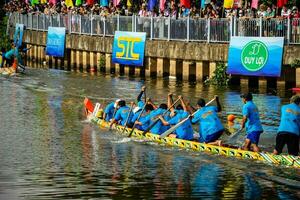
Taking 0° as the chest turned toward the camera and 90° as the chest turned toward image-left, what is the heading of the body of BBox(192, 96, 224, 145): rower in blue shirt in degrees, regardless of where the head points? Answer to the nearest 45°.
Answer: approximately 135°

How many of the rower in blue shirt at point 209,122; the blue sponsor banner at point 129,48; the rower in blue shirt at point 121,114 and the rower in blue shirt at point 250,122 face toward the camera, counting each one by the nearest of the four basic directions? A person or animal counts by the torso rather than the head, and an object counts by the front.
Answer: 1

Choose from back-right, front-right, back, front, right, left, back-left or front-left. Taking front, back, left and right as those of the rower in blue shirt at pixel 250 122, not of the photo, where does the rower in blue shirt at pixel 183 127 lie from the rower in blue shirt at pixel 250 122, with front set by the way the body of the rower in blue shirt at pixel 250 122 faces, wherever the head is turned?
front

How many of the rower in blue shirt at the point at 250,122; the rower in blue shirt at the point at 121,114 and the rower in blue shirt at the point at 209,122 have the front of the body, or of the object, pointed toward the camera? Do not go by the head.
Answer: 0

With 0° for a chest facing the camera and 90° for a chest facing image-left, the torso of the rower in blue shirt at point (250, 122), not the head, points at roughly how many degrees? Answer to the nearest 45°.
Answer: approximately 135°

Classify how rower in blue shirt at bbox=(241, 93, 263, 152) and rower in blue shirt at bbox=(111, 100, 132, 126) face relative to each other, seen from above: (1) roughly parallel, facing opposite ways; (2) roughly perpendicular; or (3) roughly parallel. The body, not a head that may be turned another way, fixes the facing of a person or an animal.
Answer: roughly parallel

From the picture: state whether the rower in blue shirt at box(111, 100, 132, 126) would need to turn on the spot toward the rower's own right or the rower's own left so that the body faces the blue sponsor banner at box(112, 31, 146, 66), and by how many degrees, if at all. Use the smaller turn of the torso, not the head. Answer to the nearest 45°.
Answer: approximately 45° to the rower's own right

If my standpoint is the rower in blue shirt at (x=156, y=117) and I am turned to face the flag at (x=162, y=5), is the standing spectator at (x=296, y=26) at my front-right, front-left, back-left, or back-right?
front-right

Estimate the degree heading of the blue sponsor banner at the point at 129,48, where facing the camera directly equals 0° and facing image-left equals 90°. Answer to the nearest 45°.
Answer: approximately 0°

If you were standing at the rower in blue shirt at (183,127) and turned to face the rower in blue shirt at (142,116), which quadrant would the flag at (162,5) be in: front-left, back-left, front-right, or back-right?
front-right

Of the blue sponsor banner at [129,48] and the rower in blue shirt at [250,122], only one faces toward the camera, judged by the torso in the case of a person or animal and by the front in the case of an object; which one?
the blue sponsor banner

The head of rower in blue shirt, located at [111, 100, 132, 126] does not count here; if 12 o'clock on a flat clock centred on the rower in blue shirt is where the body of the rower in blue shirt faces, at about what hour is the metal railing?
The metal railing is roughly at 2 o'clock from the rower in blue shirt.

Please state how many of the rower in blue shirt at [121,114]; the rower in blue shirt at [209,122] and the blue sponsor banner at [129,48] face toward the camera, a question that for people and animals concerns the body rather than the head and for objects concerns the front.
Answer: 1

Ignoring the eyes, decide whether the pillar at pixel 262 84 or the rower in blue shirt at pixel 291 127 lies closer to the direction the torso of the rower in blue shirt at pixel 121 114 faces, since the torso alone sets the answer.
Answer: the pillar

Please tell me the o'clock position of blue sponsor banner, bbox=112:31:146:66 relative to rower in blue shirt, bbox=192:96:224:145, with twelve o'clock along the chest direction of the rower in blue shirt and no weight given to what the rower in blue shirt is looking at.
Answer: The blue sponsor banner is roughly at 1 o'clock from the rower in blue shirt.

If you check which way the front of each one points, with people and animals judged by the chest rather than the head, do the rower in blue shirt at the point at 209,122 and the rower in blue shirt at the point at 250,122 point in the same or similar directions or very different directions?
same or similar directions

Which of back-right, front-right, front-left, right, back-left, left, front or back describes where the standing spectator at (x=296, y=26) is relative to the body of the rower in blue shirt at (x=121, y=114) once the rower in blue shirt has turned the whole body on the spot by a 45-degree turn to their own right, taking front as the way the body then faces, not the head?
front-right
